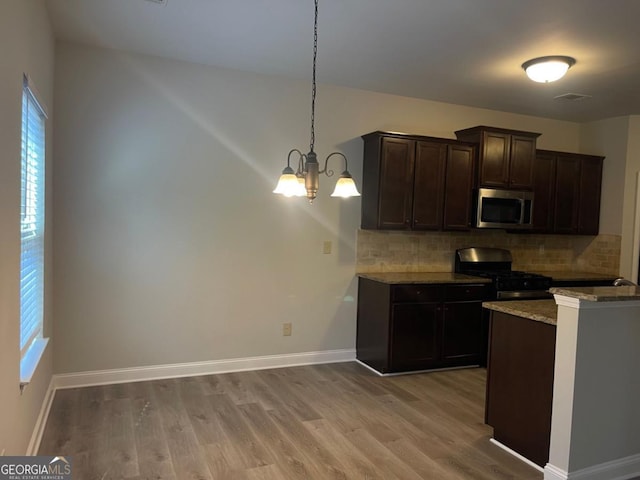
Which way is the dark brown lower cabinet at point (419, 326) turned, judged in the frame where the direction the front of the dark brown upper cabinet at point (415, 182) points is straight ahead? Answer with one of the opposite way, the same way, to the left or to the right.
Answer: the same way

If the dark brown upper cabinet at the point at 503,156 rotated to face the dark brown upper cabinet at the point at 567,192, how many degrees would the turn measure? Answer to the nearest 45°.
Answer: approximately 90° to its left

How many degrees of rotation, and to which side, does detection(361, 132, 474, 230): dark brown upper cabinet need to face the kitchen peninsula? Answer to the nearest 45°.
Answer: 0° — it already faces it

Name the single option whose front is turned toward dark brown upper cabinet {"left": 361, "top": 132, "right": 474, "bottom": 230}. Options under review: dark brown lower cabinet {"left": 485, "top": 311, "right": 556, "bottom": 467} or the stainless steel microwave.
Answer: the dark brown lower cabinet

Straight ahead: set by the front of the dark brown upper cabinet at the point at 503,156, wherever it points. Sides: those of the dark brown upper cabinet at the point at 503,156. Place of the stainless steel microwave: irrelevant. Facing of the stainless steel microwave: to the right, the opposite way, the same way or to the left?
the same way

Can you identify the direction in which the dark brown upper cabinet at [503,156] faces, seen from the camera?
facing the viewer and to the right of the viewer

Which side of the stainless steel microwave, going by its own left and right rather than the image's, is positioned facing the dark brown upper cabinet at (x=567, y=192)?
left

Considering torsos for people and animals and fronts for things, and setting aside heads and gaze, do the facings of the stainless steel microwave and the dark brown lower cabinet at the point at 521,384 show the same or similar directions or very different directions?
very different directions

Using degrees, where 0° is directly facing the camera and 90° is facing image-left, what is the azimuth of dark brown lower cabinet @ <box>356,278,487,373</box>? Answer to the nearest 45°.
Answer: approximately 315°

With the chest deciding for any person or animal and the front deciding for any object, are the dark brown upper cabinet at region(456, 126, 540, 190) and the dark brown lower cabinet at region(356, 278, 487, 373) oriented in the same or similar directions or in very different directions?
same or similar directions

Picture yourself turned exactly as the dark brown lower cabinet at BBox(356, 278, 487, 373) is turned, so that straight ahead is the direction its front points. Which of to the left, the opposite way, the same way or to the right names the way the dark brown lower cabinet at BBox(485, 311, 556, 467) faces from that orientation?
the opposite way

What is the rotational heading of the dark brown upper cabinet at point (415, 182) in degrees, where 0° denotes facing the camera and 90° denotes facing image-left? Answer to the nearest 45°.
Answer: approximately 315°

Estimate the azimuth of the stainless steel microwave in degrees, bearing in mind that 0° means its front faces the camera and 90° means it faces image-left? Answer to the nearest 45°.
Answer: approximately 315°

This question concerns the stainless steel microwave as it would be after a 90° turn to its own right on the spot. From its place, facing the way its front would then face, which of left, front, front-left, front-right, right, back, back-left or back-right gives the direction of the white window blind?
front

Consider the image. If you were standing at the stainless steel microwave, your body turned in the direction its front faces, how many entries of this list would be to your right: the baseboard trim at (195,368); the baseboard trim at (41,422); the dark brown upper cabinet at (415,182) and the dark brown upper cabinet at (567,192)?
3

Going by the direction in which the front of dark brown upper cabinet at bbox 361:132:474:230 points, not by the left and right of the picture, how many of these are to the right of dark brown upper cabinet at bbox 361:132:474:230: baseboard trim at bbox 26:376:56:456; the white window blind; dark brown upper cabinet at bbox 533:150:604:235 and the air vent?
2

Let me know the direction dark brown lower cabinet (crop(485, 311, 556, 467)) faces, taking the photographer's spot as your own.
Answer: facing away from the viewer and to the left of the viewer
